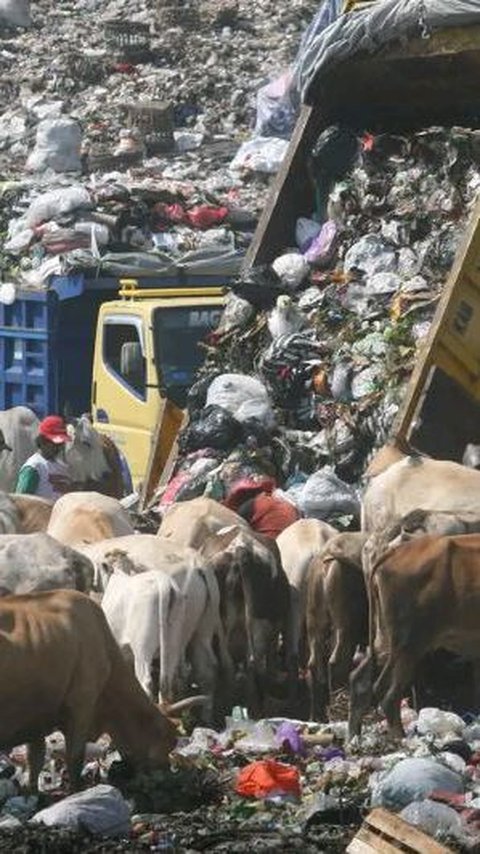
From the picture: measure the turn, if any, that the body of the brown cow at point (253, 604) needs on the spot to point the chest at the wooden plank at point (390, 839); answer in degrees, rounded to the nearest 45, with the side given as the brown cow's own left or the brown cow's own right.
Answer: approximately 180°

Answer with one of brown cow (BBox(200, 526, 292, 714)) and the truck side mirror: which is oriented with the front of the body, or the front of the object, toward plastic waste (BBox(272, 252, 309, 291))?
the brown cow

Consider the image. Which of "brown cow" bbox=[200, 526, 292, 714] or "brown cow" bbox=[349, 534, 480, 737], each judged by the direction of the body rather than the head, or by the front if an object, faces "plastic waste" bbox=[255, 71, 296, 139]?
"brown cow" bbox=[200, 526, 292, 714]

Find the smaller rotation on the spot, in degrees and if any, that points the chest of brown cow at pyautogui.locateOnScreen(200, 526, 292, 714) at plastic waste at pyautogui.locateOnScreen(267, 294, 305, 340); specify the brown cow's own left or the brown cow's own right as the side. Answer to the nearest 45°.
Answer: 0° — it already faces it

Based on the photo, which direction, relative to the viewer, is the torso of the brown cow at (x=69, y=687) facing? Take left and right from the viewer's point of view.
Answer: facing to the right of the viewer

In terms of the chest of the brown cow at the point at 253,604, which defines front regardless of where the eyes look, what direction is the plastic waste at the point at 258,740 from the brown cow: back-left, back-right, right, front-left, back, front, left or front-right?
back

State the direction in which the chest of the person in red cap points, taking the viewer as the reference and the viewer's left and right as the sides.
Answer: facing the viewer and to the right of the viewer

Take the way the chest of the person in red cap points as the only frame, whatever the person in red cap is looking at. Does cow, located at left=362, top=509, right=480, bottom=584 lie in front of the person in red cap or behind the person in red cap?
in front

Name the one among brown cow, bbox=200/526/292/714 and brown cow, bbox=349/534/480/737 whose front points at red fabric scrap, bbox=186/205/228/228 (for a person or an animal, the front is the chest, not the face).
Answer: brown cow, bbox=200/526/292/714

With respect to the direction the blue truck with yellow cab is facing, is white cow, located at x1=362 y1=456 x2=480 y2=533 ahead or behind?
ahead

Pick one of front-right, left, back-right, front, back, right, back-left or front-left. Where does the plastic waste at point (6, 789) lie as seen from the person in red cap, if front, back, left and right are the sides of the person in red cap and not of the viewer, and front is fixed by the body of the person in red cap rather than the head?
front-right

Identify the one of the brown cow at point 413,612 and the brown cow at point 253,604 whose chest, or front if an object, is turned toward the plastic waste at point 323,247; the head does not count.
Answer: the brown cow at point 253,604
